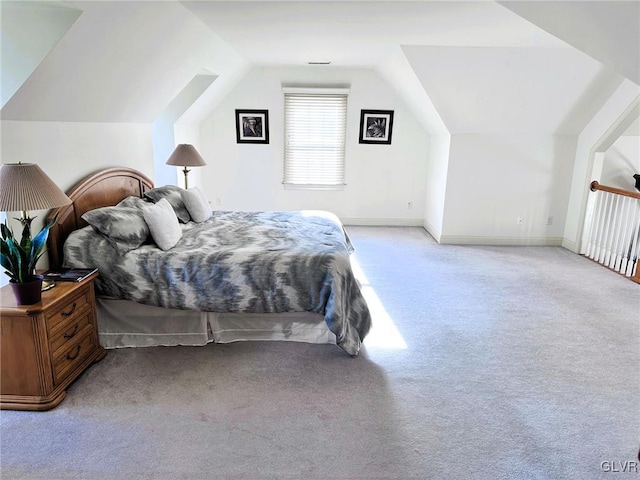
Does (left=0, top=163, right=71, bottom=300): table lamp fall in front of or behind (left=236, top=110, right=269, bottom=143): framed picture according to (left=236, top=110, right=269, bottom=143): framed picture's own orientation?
in front

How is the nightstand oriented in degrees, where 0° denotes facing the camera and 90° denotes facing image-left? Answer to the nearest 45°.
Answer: approximately 315°

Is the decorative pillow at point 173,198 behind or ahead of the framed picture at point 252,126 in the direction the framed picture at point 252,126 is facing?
ahead

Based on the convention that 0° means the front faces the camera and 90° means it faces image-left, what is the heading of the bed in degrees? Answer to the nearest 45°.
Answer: approximately 270°

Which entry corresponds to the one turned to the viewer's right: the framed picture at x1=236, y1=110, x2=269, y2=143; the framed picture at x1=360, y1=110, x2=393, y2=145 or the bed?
the bed

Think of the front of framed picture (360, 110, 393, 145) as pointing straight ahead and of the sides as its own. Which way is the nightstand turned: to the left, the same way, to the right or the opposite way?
to the left

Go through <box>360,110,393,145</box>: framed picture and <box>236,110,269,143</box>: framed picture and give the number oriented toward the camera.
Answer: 2

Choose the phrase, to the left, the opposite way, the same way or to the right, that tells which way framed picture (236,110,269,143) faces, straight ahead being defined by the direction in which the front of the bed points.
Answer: to the right

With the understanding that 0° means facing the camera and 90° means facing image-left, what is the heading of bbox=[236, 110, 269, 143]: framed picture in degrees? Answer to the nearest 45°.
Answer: approximately 0°

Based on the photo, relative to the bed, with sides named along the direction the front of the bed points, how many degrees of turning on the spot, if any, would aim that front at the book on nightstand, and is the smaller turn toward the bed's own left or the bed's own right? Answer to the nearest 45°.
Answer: approximately 180°

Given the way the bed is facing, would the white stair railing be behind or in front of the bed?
in front

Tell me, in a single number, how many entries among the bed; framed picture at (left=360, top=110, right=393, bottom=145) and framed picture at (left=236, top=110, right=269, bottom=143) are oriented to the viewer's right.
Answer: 1

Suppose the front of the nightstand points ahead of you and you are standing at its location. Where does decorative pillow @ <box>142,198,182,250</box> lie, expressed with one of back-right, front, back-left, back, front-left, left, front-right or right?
left

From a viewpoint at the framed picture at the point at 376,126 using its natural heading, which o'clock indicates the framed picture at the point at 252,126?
the framed picture at the point at 252,126 is roughly at 3 o'clock from the framed picture at the point at 376,126.

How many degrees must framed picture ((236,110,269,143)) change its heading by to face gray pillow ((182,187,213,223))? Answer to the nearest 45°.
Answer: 0° — it already faces it
